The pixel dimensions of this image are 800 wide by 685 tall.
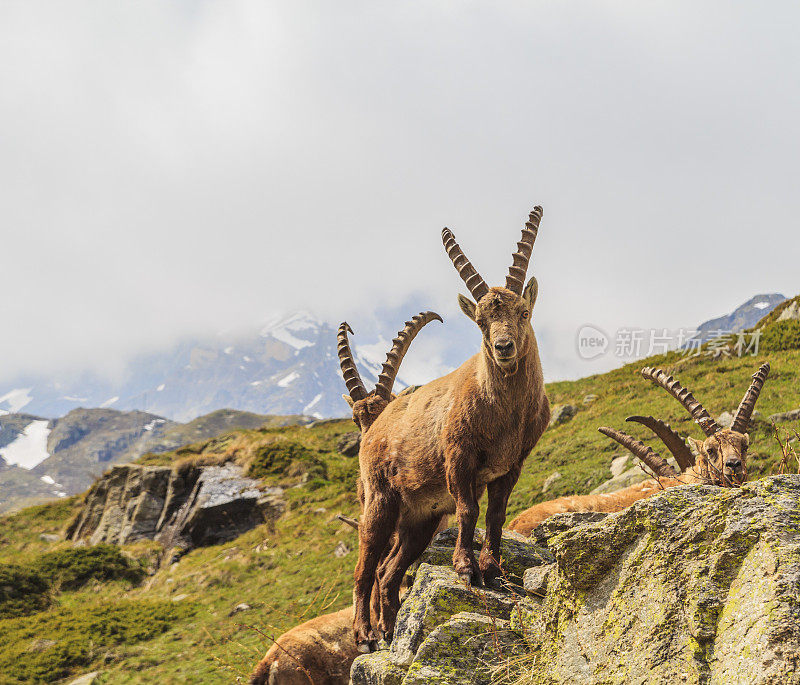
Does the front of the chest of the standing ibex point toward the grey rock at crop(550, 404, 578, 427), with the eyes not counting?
no

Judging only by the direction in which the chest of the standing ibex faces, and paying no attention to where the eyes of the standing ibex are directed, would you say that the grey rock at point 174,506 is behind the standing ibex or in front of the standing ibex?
behind

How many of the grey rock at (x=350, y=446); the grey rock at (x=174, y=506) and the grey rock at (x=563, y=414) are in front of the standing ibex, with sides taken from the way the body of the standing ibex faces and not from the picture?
0

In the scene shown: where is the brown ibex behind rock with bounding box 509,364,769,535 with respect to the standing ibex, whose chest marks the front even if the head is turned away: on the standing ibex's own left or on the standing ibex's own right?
on the standing ibex's own left

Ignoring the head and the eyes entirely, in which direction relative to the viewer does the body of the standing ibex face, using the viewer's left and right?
facing the viewer and to the right of the viewer
